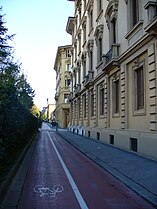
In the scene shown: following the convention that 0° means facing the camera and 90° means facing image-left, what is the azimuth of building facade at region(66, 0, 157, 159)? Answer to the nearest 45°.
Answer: approximately 45°
